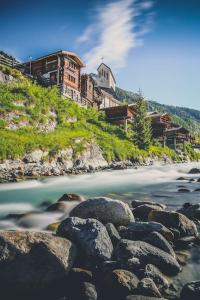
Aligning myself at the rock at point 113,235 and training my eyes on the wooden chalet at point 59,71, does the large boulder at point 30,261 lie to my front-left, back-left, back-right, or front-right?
back-left

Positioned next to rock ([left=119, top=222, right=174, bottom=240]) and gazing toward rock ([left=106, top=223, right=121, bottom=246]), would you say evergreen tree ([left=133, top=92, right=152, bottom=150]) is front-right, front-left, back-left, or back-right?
back-right

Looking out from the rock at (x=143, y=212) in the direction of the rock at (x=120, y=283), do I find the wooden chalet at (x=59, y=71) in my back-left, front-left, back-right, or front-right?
back-right
